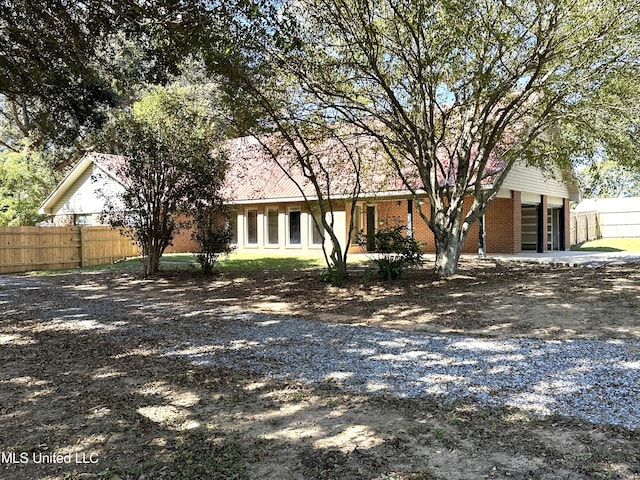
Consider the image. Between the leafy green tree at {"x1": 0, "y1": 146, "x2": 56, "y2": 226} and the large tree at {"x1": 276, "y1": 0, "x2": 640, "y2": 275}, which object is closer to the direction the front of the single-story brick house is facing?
the large tree

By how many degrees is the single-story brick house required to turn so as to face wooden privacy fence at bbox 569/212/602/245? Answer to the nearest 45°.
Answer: approximately 90° to its left

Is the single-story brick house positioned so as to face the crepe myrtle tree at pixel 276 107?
yes

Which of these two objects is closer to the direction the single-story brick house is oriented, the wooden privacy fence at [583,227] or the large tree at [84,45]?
the large tree

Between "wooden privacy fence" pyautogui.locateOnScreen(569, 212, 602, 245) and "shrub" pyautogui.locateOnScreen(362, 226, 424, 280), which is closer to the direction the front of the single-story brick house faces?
the shrub

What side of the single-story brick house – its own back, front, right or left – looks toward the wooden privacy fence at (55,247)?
right

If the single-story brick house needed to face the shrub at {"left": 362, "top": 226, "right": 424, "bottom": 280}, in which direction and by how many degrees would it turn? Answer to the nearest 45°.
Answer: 0° — it already faces it

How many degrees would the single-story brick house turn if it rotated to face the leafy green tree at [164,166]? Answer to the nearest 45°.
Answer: approximately 45° to its right

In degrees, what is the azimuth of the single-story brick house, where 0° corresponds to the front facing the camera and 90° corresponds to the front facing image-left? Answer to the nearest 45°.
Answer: approximately 0°

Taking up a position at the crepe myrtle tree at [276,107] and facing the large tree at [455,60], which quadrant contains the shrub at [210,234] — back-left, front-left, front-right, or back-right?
back-left

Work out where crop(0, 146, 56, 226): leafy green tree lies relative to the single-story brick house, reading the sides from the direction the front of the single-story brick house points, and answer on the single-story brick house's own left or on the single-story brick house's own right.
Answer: on the single-story brick house's own right

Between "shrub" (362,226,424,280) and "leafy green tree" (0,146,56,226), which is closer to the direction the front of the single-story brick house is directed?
the shrub
